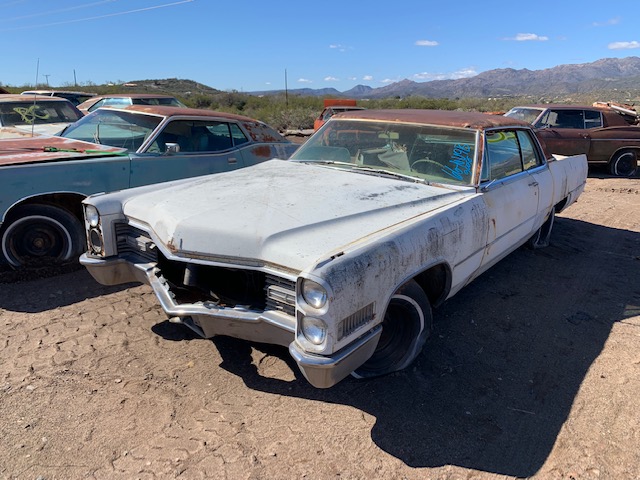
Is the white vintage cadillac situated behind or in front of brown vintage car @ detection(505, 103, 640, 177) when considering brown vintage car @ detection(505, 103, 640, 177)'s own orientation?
in front

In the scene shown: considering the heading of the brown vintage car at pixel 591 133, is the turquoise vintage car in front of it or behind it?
in front

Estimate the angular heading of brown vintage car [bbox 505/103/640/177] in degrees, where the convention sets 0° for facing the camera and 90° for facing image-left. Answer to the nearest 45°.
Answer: approximately 45°

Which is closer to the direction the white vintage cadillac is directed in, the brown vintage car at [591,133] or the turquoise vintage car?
the turquoise vintage car

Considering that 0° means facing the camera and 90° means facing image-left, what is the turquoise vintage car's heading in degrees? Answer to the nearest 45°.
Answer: approximately 45°

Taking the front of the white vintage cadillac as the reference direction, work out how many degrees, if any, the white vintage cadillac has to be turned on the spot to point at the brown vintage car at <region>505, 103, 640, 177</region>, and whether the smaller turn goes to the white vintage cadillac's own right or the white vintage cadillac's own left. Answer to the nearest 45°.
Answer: approximately 180°

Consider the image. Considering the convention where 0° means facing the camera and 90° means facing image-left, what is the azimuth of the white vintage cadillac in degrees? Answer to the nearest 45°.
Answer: approximately 45°
